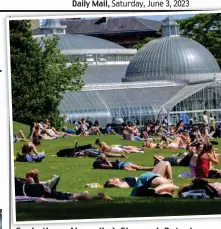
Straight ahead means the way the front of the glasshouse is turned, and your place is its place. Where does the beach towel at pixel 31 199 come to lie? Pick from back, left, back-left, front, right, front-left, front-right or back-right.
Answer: front-right

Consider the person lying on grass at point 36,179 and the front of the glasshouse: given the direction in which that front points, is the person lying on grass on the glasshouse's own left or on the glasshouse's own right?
on the glasshouse's own right

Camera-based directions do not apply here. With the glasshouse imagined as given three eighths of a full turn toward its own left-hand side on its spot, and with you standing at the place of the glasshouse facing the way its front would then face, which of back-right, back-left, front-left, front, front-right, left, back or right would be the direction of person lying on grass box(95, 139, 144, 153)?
back

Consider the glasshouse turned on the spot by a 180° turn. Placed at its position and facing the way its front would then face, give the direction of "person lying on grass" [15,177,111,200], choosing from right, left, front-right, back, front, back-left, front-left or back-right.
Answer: back-left

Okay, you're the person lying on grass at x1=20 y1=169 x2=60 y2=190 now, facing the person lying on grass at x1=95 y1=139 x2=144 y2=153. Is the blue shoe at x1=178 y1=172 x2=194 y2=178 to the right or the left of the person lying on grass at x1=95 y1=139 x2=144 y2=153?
right

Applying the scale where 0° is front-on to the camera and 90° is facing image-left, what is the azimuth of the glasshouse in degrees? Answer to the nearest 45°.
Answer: approximately 315°
